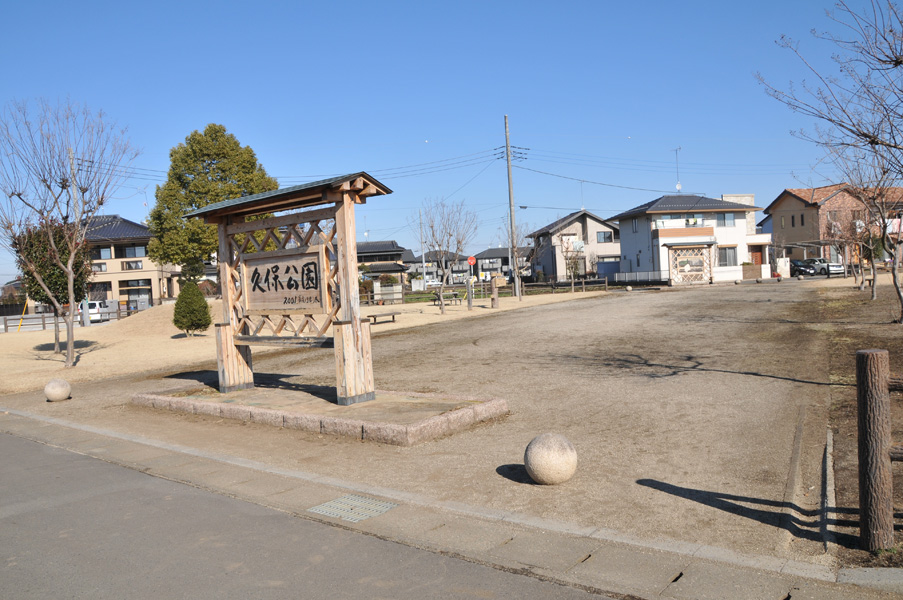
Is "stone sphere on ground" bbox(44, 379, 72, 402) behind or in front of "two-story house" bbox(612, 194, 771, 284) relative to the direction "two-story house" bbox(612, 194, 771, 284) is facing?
in front

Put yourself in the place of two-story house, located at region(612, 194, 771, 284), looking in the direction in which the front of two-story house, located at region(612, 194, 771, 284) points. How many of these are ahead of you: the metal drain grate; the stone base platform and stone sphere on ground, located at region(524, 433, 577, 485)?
3

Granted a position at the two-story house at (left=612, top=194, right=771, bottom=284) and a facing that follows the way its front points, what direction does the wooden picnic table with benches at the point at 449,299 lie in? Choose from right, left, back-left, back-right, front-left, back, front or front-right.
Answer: front-right

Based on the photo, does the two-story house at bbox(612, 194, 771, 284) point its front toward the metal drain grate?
yes

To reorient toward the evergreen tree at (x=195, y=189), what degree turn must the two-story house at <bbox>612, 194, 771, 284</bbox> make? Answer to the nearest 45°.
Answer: approximately 45° to its right

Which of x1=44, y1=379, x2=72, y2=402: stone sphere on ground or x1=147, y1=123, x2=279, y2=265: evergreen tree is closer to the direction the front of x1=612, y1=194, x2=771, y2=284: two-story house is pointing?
the stone sphere on ground

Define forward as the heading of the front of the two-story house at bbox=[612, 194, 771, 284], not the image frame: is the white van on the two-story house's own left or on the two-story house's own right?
on the two-story house's own right

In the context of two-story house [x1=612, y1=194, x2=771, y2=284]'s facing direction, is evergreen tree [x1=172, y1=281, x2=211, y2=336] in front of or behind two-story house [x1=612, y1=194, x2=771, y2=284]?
in front

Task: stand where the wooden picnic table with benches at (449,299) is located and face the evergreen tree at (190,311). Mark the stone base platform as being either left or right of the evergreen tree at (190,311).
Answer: left

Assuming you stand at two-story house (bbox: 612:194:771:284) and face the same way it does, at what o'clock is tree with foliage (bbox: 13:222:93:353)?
The tree with foliage is roughly at 1 o'clock from the two-story house.

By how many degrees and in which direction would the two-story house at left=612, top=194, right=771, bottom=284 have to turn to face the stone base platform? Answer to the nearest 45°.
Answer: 0° — it already faces it

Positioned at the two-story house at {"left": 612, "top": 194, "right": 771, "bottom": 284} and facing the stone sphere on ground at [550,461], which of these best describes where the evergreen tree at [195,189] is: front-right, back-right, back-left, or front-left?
front-right

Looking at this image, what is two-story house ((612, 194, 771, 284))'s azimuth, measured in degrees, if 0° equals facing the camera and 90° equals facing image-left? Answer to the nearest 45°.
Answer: approximately 0°

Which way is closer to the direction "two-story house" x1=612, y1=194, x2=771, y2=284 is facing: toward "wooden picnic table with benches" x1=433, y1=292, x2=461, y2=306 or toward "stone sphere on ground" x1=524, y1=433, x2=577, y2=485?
the stone sphere on ground

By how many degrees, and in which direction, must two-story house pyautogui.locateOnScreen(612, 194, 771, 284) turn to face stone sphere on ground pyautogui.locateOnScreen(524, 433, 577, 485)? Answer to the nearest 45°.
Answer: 0° — it already faces it
